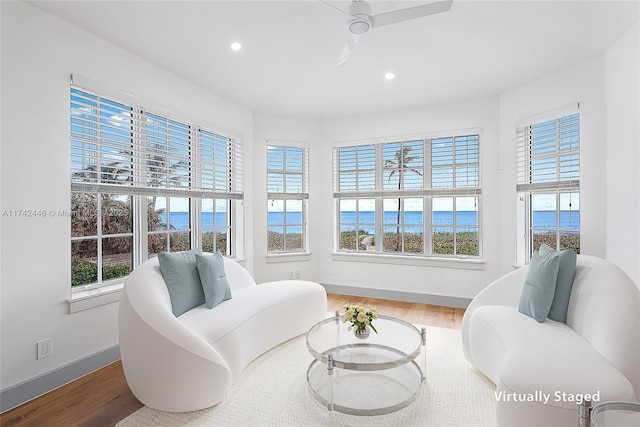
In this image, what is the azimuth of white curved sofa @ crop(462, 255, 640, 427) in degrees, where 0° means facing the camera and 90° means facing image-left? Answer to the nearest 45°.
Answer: approximately 45°

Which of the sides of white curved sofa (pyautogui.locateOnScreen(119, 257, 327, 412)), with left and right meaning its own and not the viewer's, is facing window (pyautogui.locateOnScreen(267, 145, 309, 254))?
left

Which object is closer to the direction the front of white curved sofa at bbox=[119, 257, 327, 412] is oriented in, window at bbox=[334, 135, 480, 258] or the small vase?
the small vase

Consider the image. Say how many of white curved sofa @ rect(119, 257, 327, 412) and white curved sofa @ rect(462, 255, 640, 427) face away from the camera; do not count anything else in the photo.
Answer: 0

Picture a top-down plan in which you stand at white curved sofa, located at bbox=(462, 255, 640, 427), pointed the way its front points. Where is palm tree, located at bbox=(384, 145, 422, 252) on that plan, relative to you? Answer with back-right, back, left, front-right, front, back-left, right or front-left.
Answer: right

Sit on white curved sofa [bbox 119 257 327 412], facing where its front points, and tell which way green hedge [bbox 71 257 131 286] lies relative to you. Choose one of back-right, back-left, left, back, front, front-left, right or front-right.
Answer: back

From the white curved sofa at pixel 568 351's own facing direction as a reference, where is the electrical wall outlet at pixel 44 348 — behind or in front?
in front

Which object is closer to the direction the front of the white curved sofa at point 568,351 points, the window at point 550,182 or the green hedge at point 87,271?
the green hedge

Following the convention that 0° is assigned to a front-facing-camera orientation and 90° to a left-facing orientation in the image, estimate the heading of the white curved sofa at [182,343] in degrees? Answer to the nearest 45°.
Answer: approximately 315°

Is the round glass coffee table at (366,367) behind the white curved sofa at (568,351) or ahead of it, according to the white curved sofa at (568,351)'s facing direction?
ahead

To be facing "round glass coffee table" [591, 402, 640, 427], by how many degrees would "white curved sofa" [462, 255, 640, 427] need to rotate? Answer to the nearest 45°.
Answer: approximately 45° to its left
